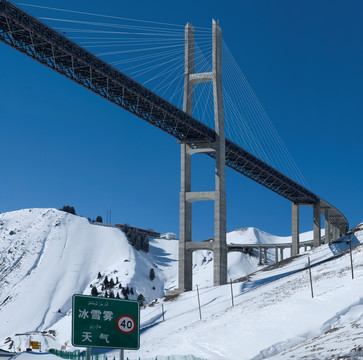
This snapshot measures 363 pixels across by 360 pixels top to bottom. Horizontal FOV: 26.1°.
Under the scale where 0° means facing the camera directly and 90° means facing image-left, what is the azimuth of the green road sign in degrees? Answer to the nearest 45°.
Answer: approximately 0°
